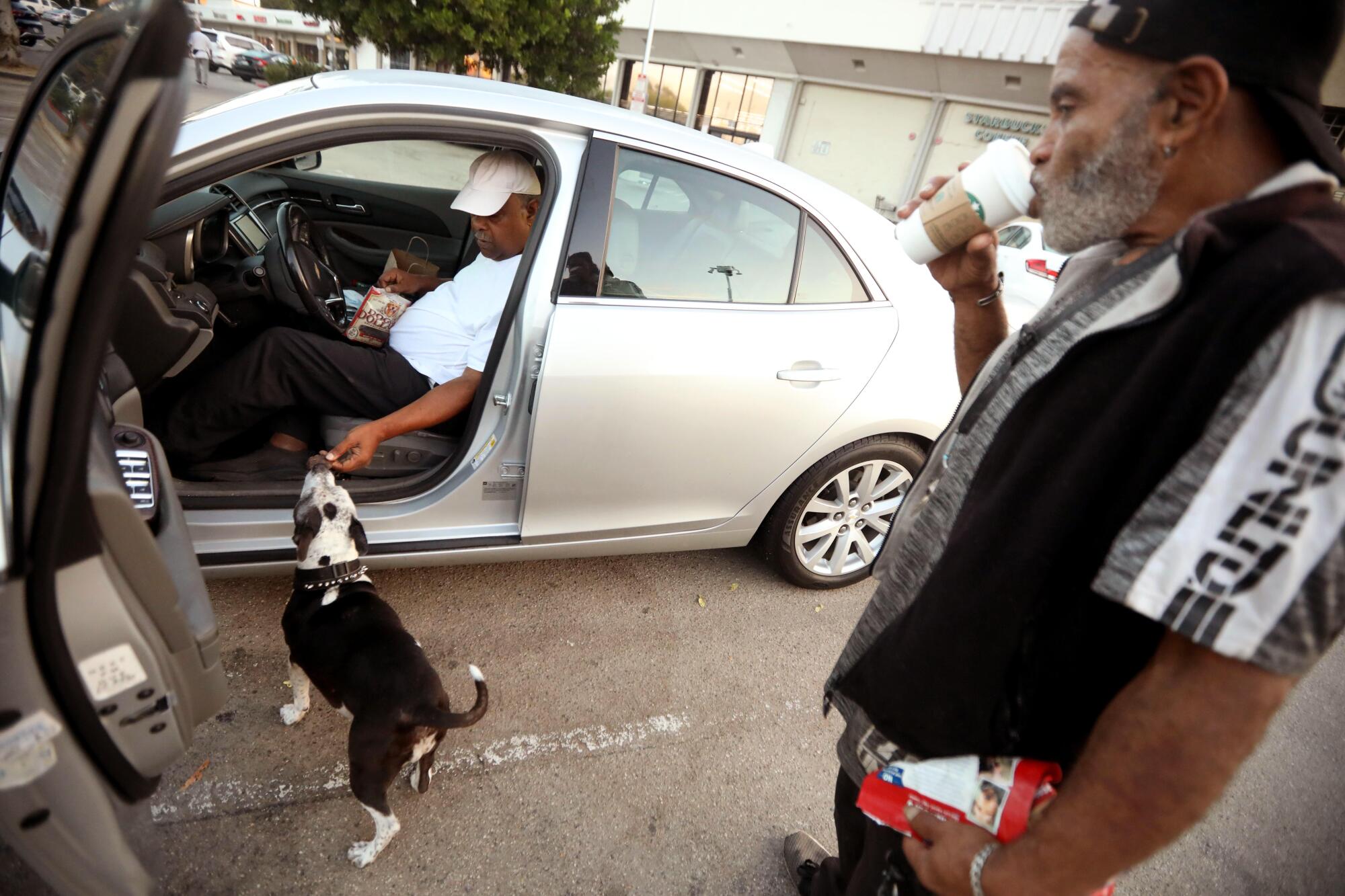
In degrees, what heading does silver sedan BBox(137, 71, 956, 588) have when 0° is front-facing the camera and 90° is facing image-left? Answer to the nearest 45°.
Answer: approximately 90°

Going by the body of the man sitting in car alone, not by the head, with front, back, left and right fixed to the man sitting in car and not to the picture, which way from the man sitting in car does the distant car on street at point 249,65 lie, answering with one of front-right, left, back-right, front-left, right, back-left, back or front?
right

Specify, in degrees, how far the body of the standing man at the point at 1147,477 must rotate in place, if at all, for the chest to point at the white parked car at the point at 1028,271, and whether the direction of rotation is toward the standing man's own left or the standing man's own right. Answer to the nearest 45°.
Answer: approximately 90° to the standing man's own right

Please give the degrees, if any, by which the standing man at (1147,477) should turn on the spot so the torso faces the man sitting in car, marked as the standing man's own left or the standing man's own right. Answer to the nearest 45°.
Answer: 0° — they already face them

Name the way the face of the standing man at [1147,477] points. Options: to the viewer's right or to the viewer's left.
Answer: to the viewer's left

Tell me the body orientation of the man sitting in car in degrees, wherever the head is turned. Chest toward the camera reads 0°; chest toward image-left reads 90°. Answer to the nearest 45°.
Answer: approximately 90°

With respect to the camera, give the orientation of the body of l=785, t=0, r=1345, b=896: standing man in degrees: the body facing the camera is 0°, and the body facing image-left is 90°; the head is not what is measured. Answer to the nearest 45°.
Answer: approximately 90°

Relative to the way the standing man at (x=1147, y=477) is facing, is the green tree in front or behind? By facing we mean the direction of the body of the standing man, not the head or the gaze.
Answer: in front

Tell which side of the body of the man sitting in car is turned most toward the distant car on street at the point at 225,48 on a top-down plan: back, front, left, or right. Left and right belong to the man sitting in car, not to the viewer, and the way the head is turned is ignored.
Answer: right

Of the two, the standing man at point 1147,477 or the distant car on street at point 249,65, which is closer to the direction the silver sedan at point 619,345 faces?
the distant car on street

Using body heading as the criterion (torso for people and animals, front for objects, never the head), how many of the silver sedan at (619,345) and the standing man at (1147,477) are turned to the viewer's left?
2

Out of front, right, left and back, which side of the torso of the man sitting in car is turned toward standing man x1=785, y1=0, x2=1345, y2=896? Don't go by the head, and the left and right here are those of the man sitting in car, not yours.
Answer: left

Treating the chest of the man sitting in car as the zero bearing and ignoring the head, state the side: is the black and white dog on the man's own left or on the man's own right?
on the man's own left
